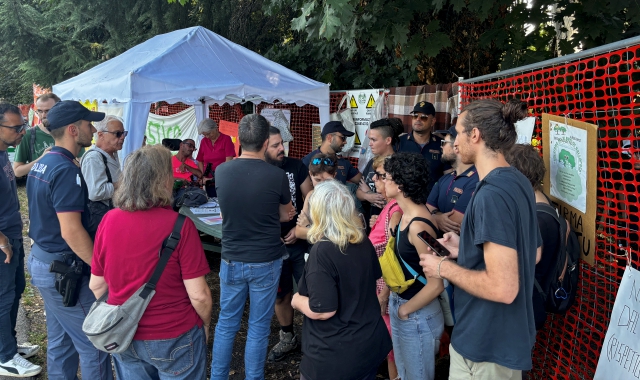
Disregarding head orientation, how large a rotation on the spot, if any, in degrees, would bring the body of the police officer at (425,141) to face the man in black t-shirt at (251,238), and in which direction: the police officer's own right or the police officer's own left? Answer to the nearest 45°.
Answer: approximately 45° to the police officer's own right

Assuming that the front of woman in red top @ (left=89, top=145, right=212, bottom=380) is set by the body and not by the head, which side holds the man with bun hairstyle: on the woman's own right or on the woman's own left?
on the woman's own right

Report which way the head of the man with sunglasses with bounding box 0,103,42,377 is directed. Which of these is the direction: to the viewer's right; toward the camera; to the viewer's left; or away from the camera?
to the viewer's right

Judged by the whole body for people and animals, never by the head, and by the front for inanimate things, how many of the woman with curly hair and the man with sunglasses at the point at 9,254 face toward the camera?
0

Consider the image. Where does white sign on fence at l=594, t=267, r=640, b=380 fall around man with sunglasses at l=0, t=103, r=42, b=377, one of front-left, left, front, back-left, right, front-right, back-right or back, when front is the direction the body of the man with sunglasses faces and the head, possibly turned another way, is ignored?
front-right

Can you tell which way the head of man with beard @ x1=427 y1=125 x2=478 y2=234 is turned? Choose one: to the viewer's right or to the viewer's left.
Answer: to the viewer's left

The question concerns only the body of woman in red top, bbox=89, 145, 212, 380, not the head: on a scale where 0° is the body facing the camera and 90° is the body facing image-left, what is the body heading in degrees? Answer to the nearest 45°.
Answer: approximately 180°

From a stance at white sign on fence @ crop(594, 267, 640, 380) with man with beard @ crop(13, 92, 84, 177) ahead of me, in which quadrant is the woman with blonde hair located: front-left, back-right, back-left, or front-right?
front-left

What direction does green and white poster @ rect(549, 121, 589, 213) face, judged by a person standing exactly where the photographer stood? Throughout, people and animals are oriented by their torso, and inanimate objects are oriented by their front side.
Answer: facing the viewer and to the left of the viewer

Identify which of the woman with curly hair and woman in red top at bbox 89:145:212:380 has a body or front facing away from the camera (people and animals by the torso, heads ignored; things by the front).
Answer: the woman in red top

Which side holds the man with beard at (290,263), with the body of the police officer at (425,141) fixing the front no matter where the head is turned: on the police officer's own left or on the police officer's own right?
on the police officer's own right

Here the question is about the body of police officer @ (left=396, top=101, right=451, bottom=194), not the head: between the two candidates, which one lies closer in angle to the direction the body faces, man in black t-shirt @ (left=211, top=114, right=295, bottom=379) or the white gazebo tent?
the man in black t-shirt

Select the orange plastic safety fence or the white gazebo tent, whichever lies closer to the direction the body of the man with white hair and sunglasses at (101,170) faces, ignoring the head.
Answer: the orange plastic safety fence

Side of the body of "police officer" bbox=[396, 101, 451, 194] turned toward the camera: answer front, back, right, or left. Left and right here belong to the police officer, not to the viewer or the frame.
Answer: front
